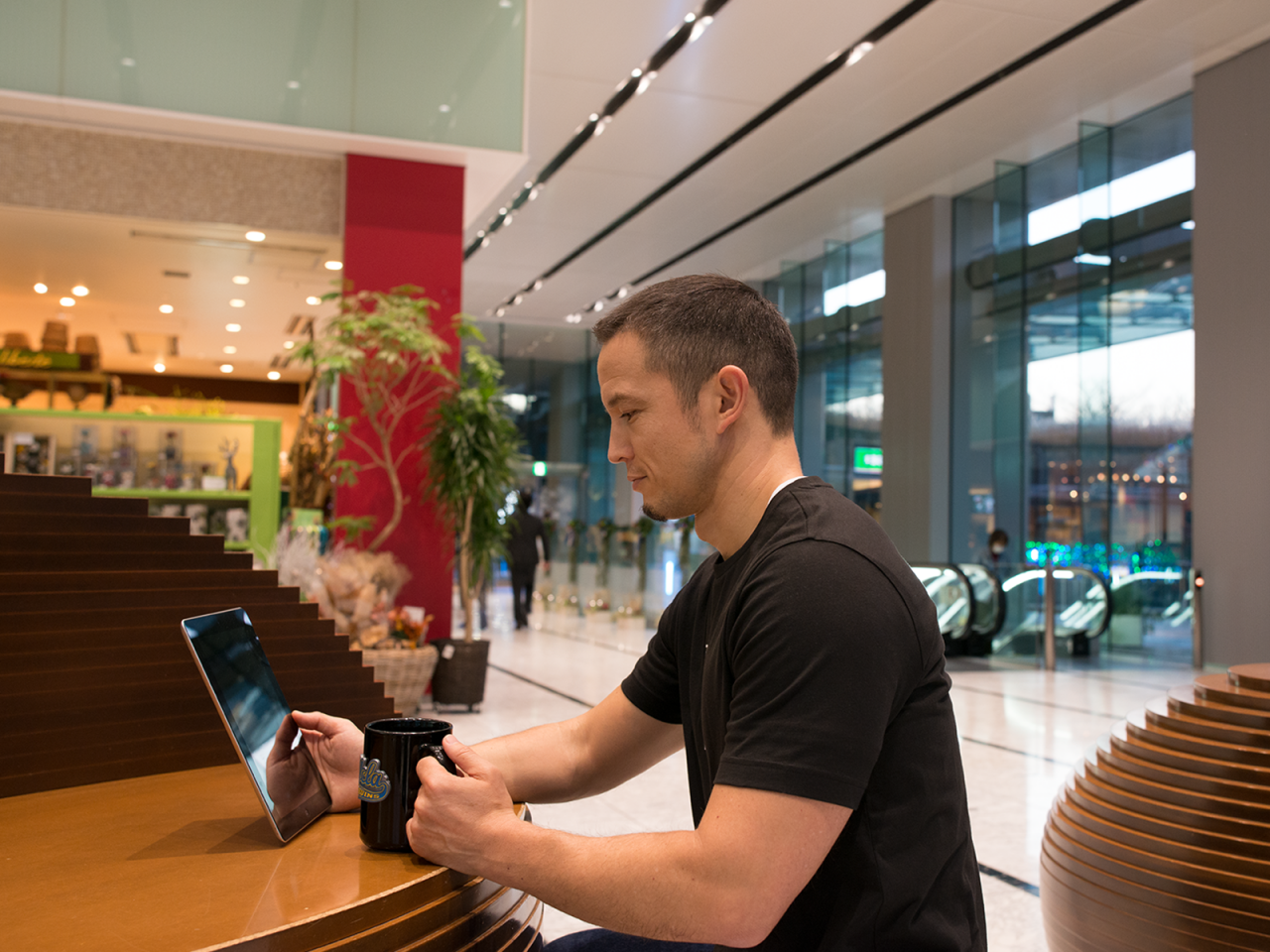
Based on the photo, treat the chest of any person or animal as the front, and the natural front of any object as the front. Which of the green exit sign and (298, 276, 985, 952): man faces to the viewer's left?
the man

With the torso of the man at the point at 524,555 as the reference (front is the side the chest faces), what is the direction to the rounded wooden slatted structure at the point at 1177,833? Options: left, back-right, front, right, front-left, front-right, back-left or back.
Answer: back

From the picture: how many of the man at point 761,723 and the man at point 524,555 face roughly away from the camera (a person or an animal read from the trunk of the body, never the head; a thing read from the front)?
1

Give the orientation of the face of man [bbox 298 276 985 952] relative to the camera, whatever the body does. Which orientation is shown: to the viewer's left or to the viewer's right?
to the viewer's left

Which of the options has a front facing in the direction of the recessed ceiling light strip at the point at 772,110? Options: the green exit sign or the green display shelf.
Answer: the green exit sign

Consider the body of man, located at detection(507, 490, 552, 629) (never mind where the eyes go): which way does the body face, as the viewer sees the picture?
away from the camera

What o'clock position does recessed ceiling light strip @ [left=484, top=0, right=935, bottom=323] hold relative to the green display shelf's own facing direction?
The recessed ceiling light strip is roughly at 9 o'clock from the green display shelf.

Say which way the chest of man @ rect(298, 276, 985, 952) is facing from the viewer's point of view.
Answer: to the viewer's left
